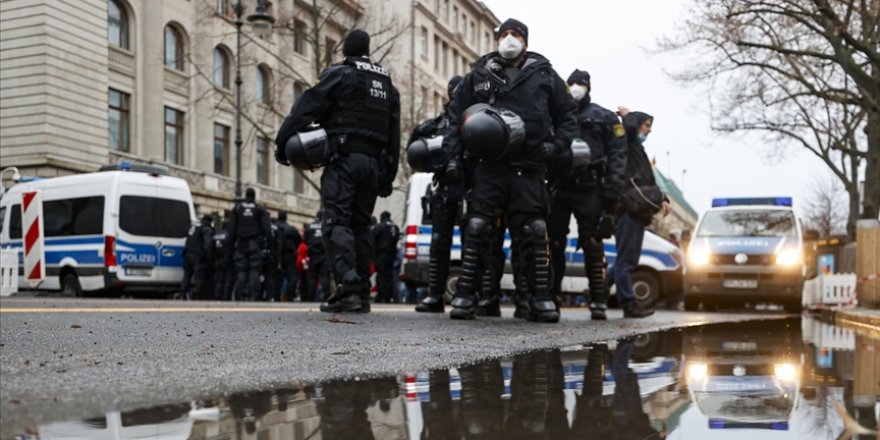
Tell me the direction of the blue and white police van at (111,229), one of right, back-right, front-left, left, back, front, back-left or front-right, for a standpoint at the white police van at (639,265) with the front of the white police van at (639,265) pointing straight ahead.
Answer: back

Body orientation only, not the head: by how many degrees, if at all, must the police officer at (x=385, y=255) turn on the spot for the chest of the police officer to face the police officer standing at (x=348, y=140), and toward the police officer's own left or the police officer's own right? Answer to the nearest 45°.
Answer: approximately 180°

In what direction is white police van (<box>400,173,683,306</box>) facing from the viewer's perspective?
to the viewer's right

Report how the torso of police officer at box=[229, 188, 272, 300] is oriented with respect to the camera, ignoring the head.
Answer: away from the camera

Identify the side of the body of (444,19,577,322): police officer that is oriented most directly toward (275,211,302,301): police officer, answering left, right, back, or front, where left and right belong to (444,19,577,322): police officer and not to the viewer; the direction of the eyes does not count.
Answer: back

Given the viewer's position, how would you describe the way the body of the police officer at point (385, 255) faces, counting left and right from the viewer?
facing away from the viewer

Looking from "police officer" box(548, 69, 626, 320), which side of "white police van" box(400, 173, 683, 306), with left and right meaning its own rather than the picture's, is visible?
right

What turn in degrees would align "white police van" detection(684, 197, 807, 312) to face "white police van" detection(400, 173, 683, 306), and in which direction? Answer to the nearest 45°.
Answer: approximately 135° to its right

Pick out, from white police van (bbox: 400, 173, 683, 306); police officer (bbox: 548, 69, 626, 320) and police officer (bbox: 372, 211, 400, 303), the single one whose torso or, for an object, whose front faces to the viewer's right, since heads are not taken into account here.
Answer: the white police van

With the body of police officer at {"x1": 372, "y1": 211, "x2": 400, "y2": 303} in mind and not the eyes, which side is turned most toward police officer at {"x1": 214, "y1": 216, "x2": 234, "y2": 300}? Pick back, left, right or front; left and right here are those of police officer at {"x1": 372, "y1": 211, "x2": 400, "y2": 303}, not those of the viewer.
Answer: left
